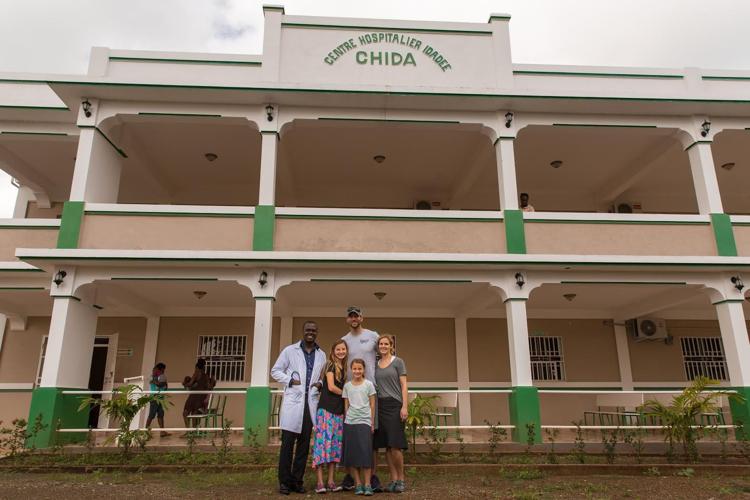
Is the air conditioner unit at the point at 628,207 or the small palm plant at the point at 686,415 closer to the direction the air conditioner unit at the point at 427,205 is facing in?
the small palm plant

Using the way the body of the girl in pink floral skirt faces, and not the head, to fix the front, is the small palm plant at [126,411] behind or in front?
behind

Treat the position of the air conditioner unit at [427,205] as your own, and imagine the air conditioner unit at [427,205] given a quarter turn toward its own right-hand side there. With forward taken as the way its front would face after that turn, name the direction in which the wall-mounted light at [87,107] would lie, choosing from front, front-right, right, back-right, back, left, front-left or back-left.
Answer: front-left

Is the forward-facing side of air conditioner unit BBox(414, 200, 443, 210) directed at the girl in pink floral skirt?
yes

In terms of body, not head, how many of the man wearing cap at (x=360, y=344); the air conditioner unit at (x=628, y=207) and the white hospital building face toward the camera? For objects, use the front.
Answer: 3

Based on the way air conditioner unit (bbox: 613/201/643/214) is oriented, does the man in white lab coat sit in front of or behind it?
in front

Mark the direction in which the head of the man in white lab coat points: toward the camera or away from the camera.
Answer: toward the camera

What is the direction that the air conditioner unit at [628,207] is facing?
toward the camera

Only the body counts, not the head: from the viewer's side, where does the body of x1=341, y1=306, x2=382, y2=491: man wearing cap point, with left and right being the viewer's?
facing the viewer

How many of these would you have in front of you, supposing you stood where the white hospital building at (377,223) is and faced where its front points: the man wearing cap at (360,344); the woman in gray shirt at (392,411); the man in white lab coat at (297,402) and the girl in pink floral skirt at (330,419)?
4

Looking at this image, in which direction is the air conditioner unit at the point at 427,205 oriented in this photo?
toward the camera

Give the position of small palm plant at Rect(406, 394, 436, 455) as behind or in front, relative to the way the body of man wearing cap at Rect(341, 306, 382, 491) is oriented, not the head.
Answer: behind

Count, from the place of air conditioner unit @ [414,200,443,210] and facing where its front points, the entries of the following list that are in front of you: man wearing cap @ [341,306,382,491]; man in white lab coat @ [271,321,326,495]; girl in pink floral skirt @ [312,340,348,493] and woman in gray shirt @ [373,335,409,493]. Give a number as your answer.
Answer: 4

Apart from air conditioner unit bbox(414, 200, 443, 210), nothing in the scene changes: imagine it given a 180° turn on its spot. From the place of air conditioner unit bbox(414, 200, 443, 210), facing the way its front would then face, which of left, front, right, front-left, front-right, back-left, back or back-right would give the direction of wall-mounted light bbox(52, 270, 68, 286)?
back-left

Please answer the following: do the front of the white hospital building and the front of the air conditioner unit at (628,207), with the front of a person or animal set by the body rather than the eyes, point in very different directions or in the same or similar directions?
same or similar directions

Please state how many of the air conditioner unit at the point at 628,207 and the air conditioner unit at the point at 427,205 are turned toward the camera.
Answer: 2

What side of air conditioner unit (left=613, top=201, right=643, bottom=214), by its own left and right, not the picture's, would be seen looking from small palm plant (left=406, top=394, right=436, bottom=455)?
front
